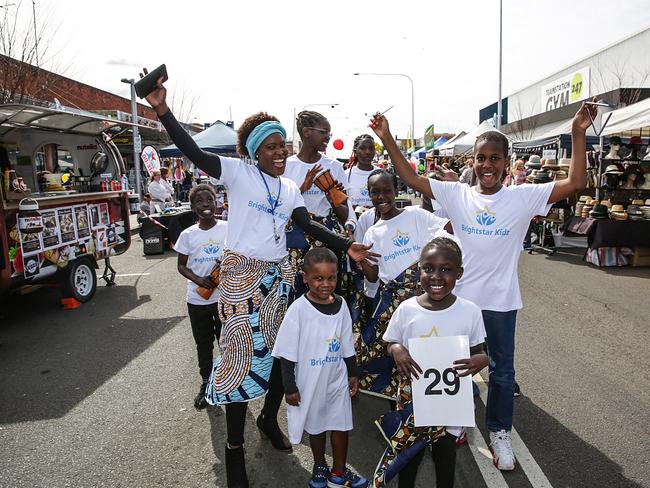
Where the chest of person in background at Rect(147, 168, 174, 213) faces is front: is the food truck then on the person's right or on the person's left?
on the person's right

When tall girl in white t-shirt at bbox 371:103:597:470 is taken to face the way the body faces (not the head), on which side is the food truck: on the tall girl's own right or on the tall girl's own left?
on the tall girl's own right

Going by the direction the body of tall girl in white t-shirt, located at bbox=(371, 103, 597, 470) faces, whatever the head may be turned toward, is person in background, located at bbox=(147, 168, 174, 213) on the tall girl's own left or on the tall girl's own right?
on the tall girl's own right

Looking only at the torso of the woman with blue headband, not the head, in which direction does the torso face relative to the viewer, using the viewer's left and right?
facing the viewer and to the right of the viewer

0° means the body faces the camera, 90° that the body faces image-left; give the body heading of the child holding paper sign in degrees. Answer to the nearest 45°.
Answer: approximately 0°

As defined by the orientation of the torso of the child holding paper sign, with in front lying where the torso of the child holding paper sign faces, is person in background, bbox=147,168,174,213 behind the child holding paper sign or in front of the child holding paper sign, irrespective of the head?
behind

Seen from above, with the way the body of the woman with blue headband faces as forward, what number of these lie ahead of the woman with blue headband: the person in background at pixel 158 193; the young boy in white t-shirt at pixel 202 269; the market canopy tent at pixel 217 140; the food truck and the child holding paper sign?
1

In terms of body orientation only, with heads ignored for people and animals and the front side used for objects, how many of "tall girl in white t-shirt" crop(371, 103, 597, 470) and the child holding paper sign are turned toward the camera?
2

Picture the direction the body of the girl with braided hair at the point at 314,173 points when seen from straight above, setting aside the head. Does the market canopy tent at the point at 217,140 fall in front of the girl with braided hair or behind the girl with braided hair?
behind

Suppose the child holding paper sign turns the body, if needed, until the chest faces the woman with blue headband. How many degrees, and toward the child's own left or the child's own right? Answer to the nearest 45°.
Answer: approximately 90° to the child's own right

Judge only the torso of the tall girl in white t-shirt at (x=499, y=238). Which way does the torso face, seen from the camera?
toward the camera

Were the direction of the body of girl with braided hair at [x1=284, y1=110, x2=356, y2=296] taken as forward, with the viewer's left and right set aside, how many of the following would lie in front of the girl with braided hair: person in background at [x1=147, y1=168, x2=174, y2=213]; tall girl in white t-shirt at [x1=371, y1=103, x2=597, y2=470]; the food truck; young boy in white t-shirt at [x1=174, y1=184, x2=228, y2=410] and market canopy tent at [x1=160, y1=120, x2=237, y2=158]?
1

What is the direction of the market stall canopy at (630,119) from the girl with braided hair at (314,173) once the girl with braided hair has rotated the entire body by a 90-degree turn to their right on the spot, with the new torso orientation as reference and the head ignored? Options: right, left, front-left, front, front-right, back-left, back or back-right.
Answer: back

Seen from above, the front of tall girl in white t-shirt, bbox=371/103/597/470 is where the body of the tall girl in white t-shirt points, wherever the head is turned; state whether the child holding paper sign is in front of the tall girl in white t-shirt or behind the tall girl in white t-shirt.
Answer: in front
